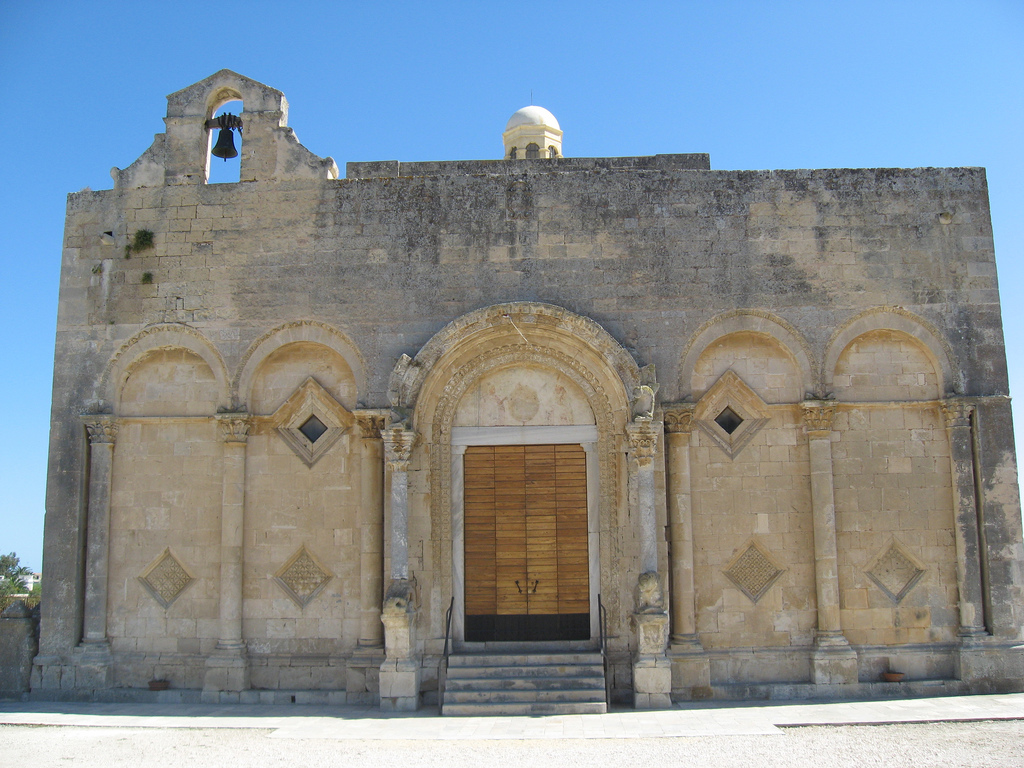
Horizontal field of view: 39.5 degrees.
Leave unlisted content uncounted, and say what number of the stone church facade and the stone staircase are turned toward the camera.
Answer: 2

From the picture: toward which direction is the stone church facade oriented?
toward the camera
